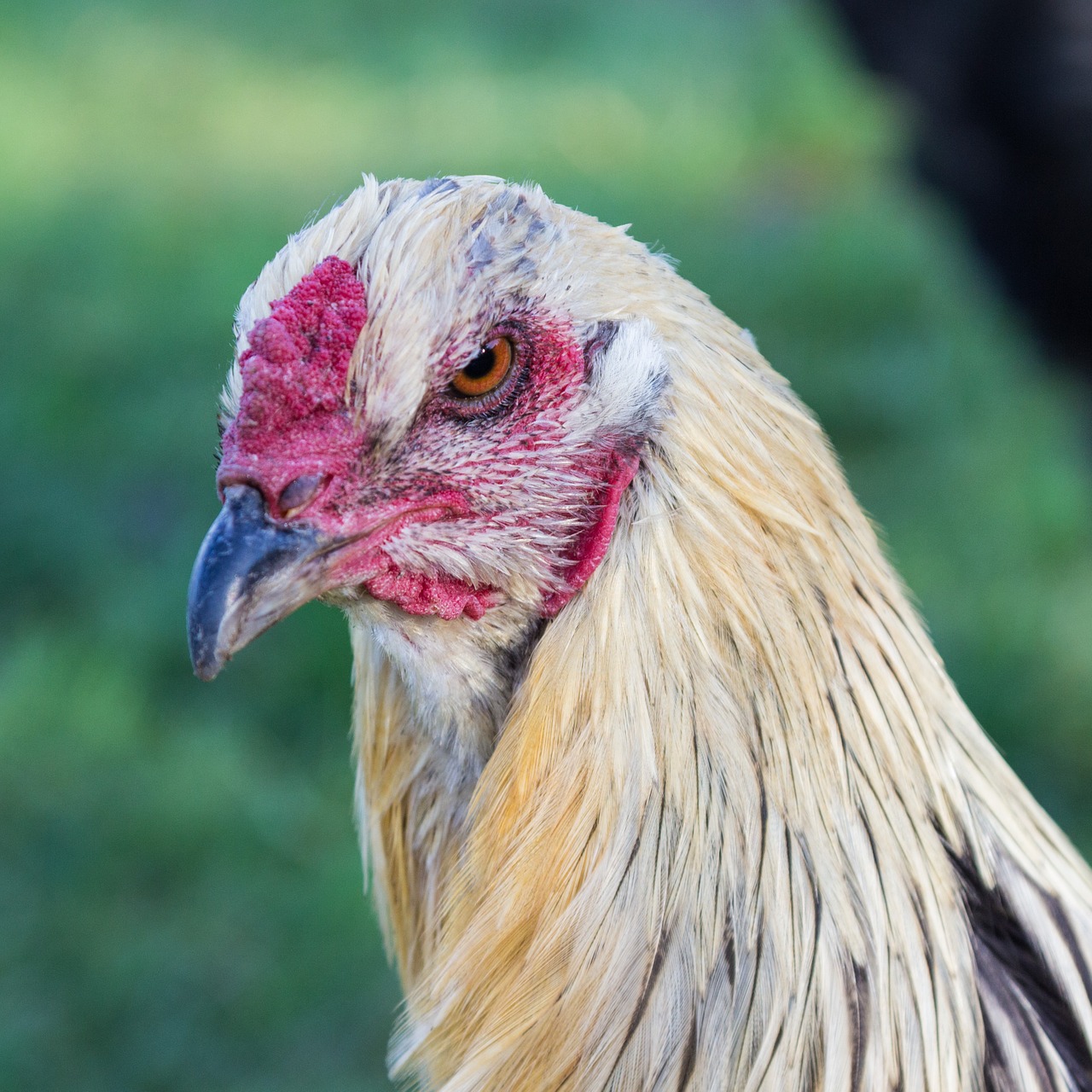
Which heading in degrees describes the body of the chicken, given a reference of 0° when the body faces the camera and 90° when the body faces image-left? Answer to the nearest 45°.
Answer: approximately 45°
